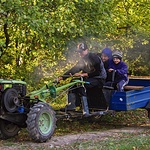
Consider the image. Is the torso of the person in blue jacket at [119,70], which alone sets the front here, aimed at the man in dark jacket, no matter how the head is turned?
yes

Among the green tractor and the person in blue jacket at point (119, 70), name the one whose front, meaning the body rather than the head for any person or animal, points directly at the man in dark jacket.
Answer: the person in blue jacket

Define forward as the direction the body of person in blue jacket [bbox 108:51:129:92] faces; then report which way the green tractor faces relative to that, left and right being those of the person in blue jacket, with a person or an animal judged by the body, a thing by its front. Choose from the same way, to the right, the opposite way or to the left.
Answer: the same way

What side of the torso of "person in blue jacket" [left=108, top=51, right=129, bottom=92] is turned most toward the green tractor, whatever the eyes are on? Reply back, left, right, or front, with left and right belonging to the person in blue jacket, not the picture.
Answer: front

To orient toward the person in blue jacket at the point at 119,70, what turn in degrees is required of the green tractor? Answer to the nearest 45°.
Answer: approximately 180°

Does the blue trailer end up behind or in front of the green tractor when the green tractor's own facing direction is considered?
behind

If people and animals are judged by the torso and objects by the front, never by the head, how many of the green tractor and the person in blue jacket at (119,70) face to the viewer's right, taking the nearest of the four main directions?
0

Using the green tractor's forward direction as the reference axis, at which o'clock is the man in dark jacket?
The man in dark jacket is roughly at 6 o'clock from the green tractor.

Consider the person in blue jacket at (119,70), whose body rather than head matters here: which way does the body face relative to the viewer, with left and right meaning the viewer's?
facing the viewer and to the left of the viewer
